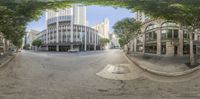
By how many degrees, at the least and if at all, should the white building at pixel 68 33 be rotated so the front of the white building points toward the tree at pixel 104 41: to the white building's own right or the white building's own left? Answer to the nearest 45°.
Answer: approximately 90° to the white building's own left

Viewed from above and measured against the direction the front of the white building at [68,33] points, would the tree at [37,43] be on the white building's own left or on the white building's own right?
on the white building's own right

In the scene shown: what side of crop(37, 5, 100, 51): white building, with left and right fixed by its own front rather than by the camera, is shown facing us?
front

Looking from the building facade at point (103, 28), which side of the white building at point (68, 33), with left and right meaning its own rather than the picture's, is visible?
left

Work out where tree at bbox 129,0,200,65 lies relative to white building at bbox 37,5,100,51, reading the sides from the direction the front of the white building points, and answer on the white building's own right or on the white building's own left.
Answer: on the white building's own left

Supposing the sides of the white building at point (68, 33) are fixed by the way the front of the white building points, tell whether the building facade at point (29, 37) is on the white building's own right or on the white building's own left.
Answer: on the white building's own right
